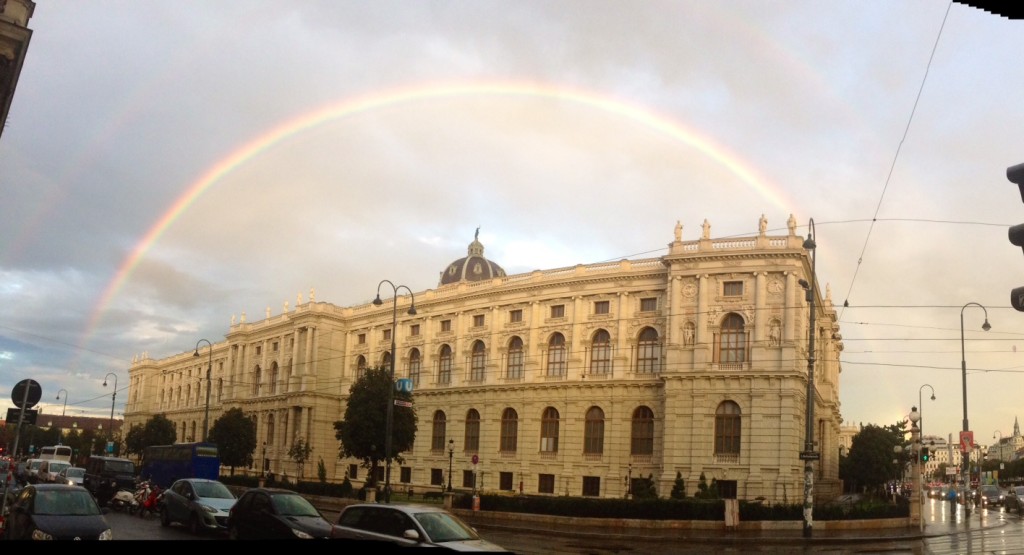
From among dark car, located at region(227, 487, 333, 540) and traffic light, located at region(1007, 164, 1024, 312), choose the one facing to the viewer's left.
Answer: the traffic light

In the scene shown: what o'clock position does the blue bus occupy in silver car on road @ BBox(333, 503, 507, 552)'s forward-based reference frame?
The blue bus is roughly at 7 o'clock from the silver car on road.

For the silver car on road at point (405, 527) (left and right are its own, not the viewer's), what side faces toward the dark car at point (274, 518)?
back

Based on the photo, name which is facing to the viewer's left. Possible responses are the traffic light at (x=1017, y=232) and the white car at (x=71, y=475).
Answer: the traffic light

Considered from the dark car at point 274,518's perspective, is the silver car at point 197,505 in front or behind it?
behind

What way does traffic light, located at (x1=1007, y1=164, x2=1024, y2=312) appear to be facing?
to the viewer's left

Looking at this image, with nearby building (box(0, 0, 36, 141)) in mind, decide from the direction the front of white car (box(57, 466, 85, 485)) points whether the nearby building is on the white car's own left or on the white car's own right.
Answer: on the white car's own right
